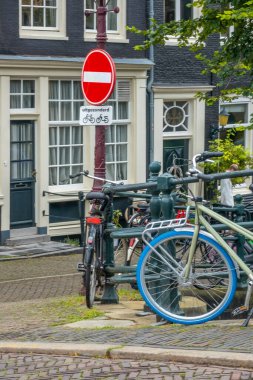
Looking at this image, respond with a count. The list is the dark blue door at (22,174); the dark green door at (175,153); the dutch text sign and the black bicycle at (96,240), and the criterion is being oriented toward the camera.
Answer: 3

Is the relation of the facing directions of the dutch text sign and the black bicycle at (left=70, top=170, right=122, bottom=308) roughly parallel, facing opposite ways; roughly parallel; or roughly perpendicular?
roughly parallel, facing opposite ways

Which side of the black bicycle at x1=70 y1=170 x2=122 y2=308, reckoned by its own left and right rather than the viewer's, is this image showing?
back

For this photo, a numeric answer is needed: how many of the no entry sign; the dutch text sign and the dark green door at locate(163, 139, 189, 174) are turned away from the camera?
0

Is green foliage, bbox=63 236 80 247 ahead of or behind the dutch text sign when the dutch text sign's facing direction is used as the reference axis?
behind

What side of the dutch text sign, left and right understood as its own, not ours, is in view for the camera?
front

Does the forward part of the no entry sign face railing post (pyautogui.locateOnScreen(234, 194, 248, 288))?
no

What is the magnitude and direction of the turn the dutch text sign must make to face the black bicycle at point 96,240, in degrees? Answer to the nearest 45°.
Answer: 0° — it already faces it

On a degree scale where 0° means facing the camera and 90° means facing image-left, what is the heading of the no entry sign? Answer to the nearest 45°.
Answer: approximately 45°

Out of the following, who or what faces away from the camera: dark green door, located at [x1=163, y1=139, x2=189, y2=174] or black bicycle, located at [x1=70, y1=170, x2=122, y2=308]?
the black bicycle

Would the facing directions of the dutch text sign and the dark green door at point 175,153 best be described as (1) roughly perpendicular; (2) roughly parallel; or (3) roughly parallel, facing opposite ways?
roughly parallel

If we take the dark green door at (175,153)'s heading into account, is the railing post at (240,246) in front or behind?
in front
